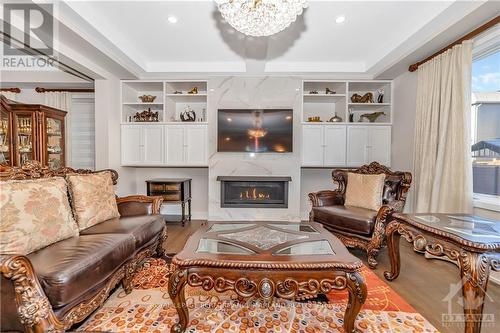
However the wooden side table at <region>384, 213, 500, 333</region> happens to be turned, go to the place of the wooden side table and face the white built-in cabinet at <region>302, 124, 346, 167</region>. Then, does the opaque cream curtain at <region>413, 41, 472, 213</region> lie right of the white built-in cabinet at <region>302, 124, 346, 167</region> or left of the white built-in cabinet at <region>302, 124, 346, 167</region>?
right

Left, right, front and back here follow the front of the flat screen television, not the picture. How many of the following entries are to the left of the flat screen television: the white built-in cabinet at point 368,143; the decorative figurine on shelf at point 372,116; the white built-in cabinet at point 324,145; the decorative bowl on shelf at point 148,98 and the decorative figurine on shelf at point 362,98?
4

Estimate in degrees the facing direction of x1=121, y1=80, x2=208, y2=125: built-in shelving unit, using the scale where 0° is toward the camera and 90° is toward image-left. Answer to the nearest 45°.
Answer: approximately 0°

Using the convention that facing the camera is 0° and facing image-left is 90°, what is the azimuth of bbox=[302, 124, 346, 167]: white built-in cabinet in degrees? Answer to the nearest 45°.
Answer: approximately 0°

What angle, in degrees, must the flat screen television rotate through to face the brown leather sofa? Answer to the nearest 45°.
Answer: approximately 45° to its right

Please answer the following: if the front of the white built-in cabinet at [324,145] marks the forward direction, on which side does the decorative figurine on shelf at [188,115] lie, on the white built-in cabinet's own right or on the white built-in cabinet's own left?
on the white built-in cabinet's own right

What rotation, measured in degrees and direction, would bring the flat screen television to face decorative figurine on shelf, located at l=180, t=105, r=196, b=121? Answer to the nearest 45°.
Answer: approximately 90° to its right
